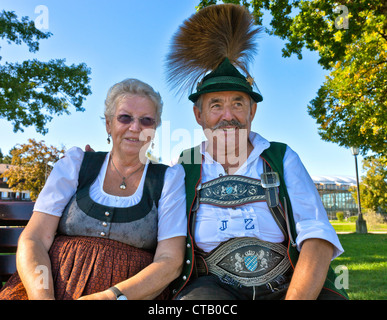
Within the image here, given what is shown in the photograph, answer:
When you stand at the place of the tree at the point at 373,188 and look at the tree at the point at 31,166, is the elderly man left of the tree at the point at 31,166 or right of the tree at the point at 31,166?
left

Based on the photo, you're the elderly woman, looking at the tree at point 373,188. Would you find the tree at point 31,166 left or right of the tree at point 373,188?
left

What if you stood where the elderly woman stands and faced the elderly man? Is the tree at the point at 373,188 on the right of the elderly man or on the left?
left

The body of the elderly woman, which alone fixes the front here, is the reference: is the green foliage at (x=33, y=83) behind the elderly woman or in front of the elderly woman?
behind

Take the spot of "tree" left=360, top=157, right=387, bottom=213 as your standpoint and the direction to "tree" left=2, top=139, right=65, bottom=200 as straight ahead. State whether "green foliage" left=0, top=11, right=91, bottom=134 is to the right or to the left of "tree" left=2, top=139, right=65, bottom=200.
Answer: left

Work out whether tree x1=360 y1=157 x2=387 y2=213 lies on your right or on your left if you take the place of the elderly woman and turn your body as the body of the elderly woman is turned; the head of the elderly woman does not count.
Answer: on your left

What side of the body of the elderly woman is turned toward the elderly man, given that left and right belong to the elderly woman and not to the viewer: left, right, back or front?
left

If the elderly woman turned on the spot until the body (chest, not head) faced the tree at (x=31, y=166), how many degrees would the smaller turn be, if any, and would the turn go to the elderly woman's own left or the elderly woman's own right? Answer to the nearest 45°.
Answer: approximately 180°

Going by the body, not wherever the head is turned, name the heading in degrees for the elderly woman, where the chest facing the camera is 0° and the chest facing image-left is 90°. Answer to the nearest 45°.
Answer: approximately 0°
